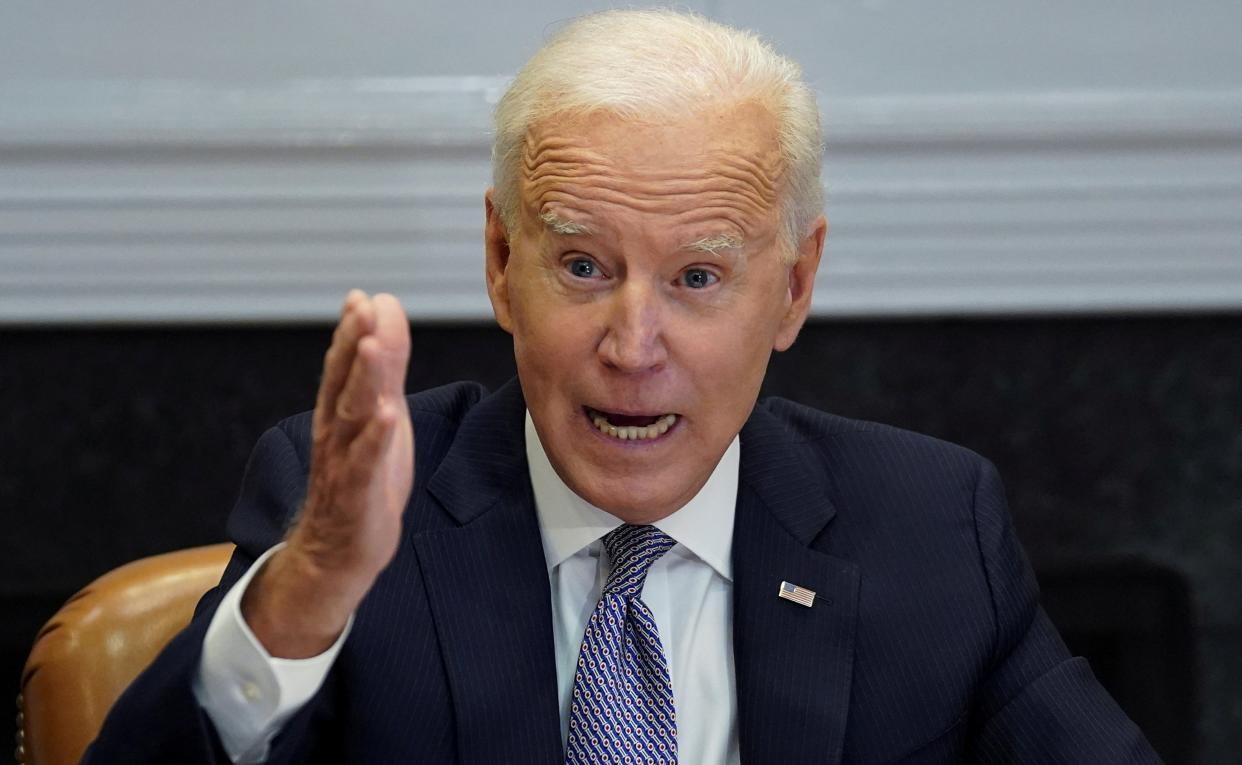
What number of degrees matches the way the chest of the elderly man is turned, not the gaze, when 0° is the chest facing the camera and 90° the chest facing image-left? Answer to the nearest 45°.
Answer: approximately 0°

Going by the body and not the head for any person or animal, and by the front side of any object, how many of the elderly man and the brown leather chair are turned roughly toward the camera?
2

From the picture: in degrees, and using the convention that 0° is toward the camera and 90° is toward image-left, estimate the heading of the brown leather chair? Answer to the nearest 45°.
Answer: approximately 0°
